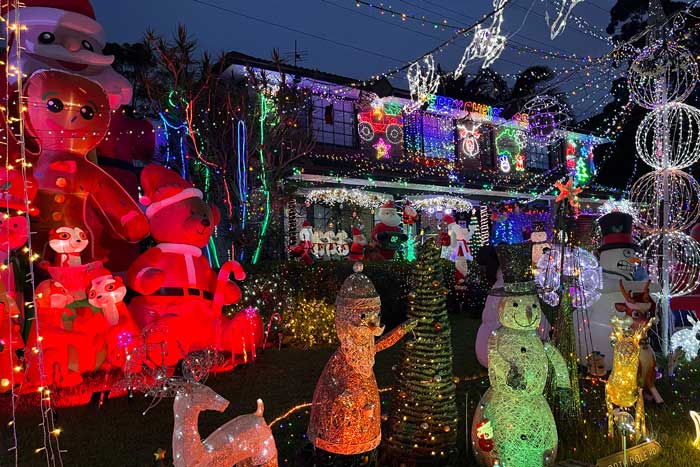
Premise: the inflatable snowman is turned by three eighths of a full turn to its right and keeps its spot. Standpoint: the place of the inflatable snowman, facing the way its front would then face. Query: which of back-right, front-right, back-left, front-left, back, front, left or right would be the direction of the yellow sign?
left

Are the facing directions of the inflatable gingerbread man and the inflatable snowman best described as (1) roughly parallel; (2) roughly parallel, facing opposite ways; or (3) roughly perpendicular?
roughly parallel

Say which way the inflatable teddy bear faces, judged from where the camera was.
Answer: facing the viewer and to the right of the viewer

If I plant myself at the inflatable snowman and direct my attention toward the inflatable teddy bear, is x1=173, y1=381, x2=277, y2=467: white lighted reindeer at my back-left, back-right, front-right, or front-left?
front-left

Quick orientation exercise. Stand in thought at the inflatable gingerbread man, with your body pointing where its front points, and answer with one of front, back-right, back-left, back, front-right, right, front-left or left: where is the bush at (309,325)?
left

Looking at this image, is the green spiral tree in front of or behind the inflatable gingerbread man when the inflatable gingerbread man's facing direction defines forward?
in front

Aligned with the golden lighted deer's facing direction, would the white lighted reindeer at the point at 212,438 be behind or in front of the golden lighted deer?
in front

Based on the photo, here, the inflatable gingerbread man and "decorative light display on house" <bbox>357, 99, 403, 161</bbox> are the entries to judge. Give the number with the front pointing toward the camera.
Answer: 2

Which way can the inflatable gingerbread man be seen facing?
toward the camera

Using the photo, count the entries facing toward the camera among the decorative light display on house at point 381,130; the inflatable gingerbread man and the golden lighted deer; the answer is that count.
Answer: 3

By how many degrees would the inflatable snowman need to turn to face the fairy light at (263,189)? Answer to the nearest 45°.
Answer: approximately 135° to its right

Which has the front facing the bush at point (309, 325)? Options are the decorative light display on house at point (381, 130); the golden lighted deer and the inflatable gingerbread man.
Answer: the decorative light display on house

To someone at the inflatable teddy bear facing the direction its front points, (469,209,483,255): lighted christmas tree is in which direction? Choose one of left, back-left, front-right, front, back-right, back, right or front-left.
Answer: left
